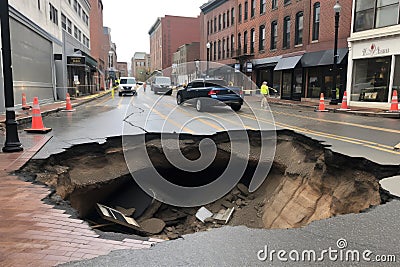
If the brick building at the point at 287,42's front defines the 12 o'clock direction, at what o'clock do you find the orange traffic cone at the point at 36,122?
The orange traffic cone is roughly at 11 o'clock from the brick building.

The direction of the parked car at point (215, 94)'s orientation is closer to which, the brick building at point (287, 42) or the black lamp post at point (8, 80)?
the brick building

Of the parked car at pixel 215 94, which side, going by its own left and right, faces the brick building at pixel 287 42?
right

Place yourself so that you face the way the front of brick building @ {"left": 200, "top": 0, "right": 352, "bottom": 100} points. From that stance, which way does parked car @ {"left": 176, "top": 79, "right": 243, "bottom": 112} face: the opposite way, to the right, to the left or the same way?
to the right

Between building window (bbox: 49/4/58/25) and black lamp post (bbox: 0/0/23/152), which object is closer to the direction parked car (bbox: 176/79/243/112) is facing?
the building window

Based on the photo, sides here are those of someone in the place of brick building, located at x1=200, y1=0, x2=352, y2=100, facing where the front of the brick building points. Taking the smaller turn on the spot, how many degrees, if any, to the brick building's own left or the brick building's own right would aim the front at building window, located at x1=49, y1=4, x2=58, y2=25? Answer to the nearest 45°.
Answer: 0° — it already faces it

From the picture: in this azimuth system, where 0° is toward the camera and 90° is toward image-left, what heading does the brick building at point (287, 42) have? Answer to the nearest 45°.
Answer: approximately 45°

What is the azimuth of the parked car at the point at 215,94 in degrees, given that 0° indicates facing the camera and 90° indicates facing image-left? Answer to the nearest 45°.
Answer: approximately 135°

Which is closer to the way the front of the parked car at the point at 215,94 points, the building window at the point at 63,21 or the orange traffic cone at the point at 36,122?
the building window

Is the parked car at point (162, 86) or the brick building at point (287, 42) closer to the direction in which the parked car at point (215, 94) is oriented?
the parked car
